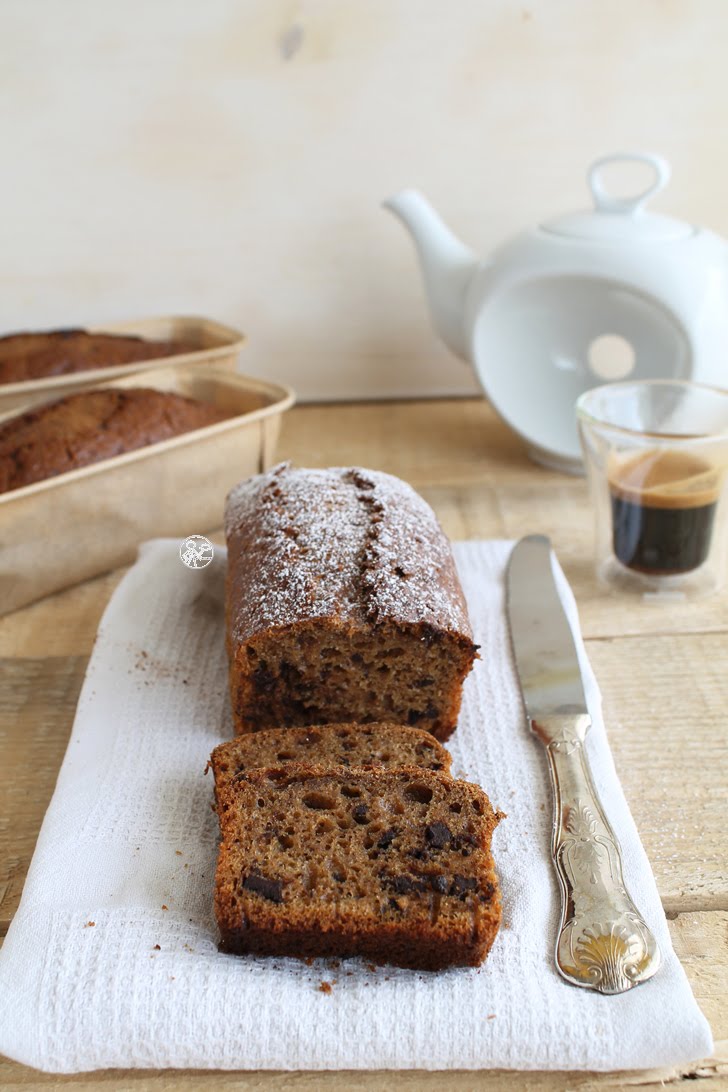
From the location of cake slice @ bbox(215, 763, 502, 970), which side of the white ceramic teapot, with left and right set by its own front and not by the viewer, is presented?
left

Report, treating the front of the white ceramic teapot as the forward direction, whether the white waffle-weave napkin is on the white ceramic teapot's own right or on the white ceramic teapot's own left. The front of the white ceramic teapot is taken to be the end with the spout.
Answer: on the white ceramic teapot's own left

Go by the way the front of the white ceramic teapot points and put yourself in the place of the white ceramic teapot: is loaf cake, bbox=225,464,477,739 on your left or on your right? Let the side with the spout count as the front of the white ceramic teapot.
on your left

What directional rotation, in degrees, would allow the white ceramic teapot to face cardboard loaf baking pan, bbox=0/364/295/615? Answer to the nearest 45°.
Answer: approximately 45° to its left

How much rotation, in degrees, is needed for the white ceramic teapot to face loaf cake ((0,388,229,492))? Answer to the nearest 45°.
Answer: approximately 45° to its left

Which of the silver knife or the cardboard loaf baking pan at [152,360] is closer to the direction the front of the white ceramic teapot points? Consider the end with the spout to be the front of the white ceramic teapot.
the cardboard loaf baking pan

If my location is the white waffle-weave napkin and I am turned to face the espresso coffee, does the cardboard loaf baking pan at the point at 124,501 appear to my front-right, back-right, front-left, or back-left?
front-left

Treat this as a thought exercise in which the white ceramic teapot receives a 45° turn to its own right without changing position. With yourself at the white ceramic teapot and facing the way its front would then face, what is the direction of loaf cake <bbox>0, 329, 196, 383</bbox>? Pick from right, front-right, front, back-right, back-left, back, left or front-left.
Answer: front-left

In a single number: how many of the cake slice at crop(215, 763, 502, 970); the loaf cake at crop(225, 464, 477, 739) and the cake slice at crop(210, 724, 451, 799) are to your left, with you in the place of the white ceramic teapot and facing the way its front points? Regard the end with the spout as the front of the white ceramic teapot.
3

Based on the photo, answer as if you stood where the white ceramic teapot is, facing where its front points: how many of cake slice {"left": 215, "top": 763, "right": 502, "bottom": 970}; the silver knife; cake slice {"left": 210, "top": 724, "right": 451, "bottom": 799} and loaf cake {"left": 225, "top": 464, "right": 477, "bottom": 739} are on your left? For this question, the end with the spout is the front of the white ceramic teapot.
4

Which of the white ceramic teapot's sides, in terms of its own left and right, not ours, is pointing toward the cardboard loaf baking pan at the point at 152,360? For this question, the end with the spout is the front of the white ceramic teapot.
front

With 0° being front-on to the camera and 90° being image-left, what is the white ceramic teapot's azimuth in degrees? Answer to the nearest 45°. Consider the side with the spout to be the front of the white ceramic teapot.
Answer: approximately 90°

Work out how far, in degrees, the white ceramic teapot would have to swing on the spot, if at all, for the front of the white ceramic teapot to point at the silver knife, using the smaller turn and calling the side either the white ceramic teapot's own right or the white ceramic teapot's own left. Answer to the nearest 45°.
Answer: approximately 90° to the white ceramic teapot's own left
